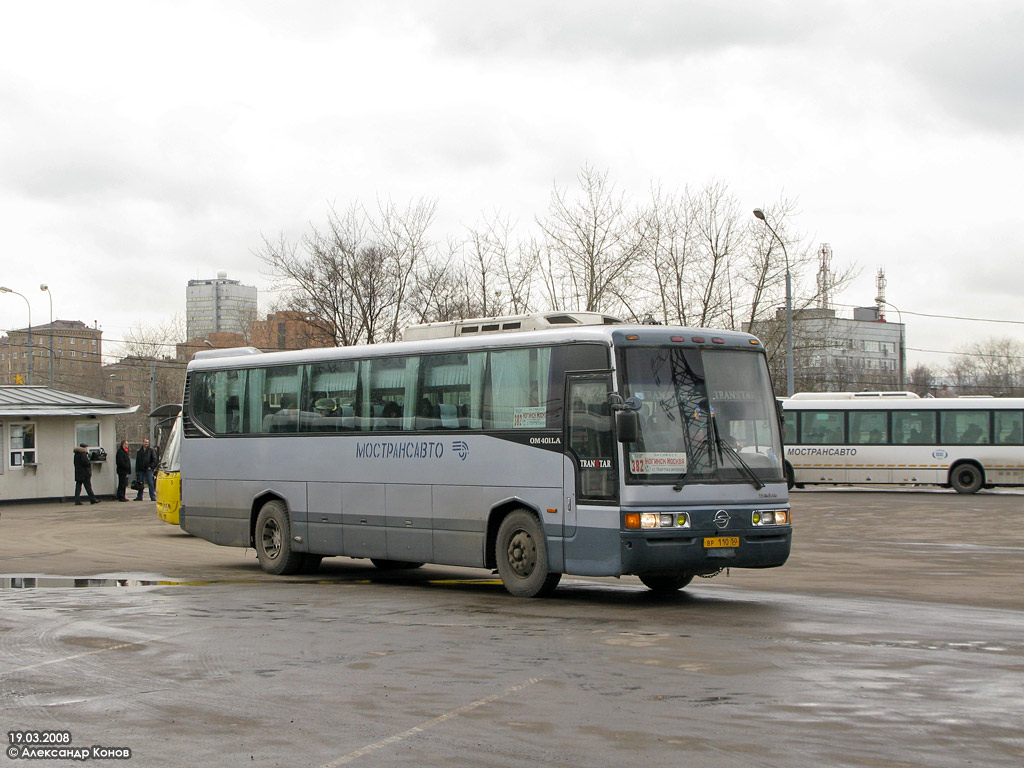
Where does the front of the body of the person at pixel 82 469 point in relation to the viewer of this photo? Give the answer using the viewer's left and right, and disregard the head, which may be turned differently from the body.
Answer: facing to the right of the viewer

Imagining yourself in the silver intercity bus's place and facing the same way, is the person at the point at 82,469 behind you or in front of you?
behind

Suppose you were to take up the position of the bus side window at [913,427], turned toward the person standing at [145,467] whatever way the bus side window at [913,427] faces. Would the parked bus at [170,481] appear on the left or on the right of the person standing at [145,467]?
left

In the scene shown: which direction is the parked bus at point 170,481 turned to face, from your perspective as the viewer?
facing the viewer and to the left of the viewer

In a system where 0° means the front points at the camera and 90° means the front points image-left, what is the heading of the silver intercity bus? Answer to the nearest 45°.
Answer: approximately 315°

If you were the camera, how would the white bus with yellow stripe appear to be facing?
facing to the left of the viewer

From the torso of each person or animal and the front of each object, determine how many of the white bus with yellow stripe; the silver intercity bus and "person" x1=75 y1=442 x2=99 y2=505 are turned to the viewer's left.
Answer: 1

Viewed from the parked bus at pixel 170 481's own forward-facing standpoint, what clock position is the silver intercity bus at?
The silver intercity bus is roughly at 10 o'clock from the parked bus.

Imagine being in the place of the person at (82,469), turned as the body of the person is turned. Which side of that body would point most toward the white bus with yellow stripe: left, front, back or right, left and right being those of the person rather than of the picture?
front
